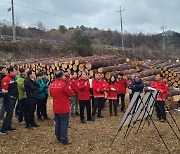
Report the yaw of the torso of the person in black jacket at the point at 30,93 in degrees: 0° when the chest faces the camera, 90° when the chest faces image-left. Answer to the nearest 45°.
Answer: approximately 270°

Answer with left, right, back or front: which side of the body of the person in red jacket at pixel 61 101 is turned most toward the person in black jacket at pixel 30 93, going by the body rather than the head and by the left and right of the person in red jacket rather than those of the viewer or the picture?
left

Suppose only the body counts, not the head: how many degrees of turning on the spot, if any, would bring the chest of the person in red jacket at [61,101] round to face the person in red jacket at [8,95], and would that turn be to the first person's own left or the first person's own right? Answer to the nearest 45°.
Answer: approximately 90° to the first person's own left

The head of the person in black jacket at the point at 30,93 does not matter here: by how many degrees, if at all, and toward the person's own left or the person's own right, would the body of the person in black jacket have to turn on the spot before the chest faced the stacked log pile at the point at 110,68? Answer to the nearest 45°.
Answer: approximately 45° to the person's own left

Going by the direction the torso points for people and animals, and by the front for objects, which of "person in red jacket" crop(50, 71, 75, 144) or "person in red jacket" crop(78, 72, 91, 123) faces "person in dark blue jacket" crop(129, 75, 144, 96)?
"person in red jacket" crop(50, 71, 75, 144)

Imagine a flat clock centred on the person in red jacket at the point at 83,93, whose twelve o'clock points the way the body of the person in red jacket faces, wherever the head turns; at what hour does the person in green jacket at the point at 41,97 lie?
The person in green jacket is roughly at 3 o'clock from the person in red jacket.

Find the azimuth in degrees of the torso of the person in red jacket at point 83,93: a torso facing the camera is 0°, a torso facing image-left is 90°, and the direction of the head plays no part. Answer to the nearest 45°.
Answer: approximately 0°

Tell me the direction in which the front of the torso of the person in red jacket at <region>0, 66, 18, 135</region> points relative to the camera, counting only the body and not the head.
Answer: to the viewer's right

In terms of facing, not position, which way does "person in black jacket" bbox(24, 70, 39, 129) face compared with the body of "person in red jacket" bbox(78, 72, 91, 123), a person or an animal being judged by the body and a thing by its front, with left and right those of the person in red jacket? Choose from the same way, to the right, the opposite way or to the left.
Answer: to the left
